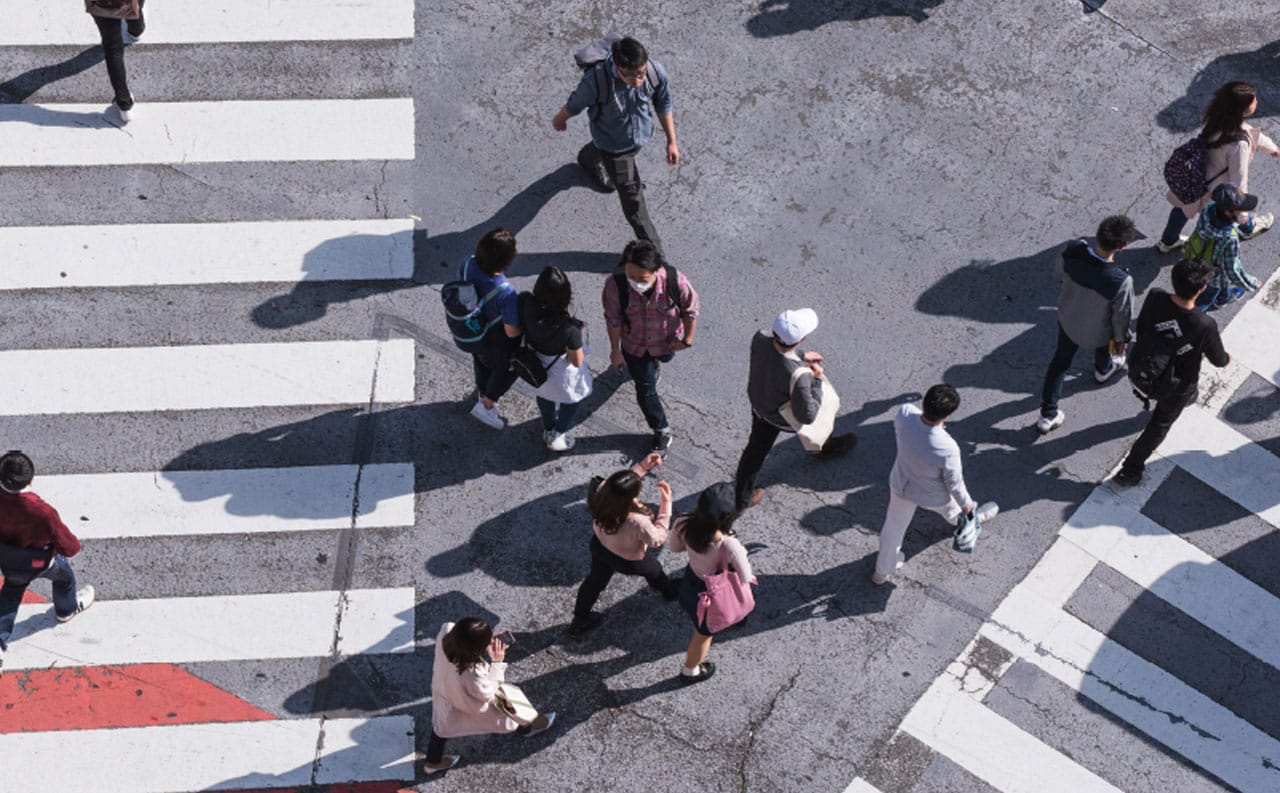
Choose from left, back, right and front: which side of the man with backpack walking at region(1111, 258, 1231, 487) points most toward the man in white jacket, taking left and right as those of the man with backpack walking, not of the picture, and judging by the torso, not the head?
back

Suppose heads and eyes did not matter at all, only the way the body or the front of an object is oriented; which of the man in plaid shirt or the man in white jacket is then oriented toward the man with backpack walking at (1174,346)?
the man in white jacket

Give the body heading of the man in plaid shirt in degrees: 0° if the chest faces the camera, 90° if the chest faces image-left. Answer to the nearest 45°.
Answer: approximately 0°

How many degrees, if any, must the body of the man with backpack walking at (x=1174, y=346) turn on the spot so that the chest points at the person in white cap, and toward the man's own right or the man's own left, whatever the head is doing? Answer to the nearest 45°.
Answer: approximately 180°

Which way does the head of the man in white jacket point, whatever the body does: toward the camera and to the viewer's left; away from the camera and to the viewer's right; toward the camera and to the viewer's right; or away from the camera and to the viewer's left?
away from the camera and to the viewer's right

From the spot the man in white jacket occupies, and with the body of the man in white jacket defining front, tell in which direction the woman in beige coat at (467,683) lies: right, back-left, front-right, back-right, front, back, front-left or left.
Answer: back

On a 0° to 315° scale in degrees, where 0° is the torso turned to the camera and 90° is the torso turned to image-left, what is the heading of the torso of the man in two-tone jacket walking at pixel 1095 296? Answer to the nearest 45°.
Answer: approximately 225°

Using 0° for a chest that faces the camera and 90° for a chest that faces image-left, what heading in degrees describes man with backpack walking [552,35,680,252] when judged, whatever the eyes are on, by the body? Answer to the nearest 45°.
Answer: approximately 315°

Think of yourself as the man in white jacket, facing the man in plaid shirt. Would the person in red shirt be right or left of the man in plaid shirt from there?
left

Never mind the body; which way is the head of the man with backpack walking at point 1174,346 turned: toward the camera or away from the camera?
away from the camera

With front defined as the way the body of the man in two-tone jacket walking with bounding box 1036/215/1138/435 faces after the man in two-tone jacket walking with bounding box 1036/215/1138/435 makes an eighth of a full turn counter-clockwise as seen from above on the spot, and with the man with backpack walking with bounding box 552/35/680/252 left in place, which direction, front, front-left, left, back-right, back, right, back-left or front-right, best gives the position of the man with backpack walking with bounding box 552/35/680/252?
left

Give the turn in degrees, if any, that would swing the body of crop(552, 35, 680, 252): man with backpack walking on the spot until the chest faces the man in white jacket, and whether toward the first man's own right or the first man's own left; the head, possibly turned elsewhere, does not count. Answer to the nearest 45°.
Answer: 0° — they already face them

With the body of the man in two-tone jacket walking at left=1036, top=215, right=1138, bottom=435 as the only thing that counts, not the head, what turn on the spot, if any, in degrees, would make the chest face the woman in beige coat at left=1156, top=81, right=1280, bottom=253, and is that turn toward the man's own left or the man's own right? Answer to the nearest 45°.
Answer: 0° — they already face them
